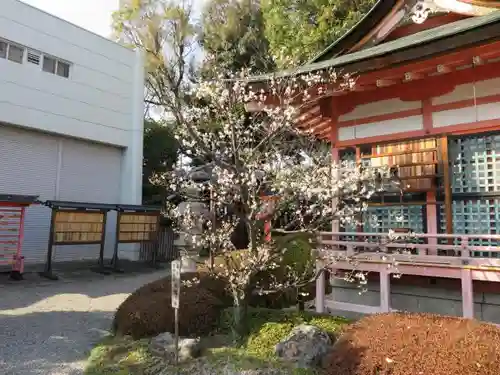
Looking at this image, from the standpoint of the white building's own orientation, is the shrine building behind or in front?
in front

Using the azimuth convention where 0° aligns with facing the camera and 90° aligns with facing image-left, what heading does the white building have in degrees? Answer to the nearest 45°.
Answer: approximately 315°

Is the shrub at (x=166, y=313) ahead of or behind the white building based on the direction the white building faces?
ahead
